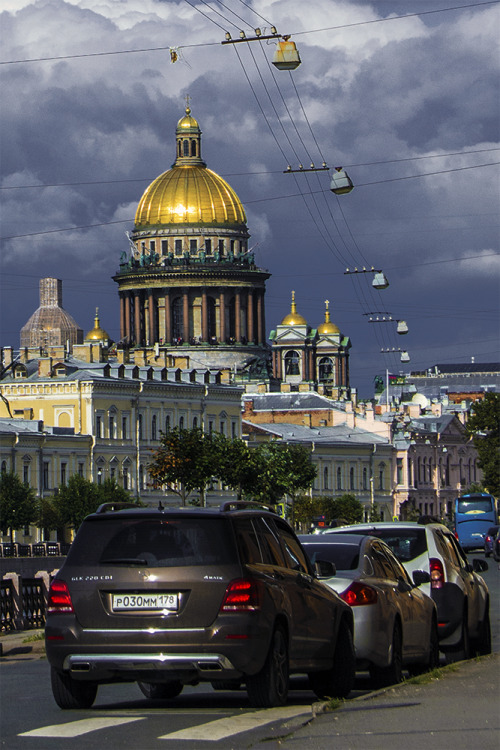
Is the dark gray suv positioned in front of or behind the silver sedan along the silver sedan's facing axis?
behind

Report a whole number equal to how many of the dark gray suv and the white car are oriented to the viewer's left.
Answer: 0

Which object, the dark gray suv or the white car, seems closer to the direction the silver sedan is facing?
the white car

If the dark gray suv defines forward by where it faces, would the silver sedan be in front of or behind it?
in front

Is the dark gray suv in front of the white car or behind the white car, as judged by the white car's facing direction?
behind

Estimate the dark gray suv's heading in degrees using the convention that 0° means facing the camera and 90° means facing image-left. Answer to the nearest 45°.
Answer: approximately 225°

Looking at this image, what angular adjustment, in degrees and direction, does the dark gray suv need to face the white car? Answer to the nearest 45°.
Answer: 0° — it already faces it

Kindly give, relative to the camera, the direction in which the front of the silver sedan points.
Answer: facing away from the viewer and to the right of the viewer

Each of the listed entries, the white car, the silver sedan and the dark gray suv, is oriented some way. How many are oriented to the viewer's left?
0
